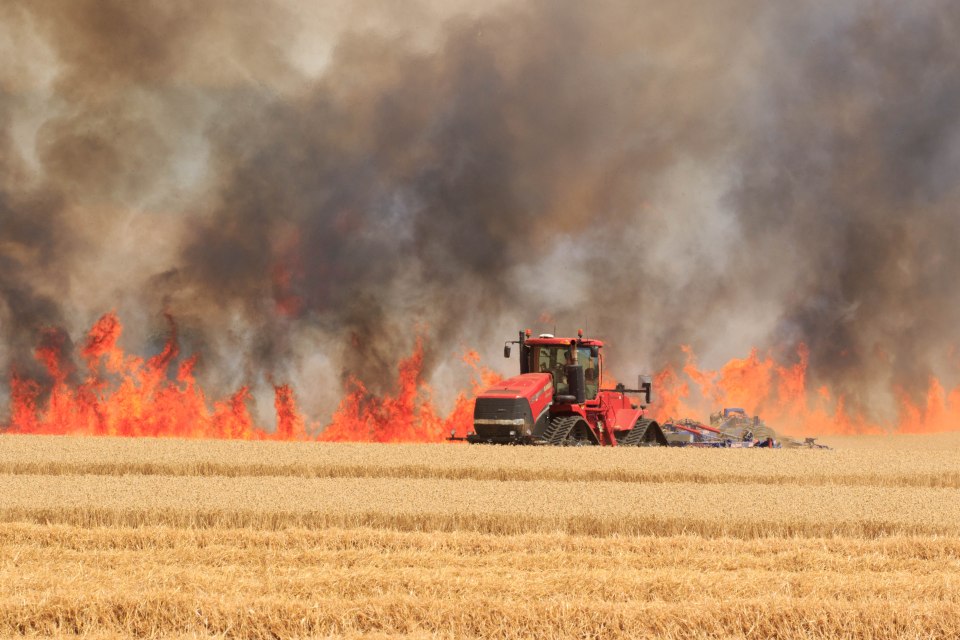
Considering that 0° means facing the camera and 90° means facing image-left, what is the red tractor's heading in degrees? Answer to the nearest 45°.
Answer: approximately 45°
